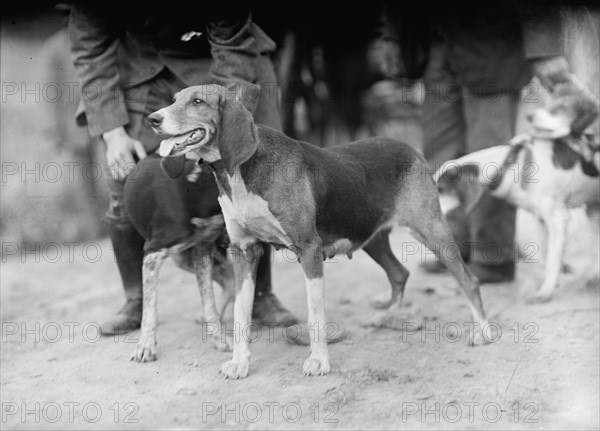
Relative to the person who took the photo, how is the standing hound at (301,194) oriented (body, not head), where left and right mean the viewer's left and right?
facing the viewer and to the left of the viewer

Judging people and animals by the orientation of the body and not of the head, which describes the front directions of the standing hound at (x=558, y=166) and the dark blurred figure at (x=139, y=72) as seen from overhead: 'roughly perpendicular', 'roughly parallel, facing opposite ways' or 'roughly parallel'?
roughly perpendicular

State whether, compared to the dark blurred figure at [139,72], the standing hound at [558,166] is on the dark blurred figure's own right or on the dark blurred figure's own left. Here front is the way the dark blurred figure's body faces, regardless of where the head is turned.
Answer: on the dark blurred figure's own left

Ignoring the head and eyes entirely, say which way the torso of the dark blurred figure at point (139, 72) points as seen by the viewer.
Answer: toward the camera

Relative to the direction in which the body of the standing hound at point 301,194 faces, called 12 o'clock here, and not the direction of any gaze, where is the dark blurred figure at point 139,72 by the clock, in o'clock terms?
The dark blurred figure is roughly at 3 o'clock from the standing hound.

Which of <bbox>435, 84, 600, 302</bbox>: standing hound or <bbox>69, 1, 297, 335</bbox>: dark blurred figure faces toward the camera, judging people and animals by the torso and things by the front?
the dark blurred figure
